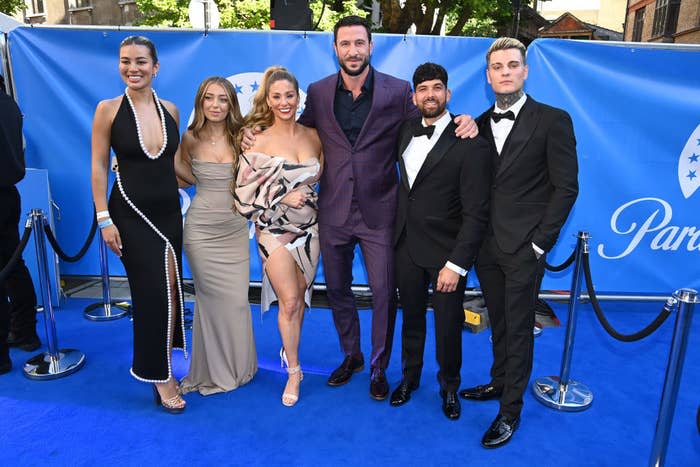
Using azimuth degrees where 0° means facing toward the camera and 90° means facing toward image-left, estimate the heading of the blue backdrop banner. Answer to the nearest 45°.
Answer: approximately 0°

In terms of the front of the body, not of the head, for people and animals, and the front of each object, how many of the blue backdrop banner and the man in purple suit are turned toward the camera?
2

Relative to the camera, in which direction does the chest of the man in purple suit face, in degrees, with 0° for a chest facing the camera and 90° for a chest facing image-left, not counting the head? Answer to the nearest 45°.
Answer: approximately 0°
